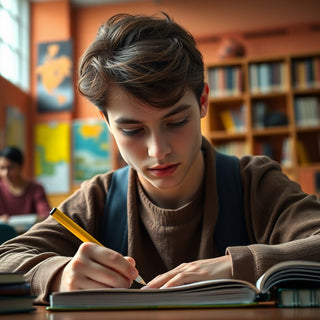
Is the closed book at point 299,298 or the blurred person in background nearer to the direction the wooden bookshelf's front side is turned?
the closed book

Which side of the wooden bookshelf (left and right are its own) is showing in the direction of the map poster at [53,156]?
right

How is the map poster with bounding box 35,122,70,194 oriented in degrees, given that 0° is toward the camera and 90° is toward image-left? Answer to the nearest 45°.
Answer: approximately 0°

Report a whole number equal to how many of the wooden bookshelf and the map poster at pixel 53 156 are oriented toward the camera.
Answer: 2

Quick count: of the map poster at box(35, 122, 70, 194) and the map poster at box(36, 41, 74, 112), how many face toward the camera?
2

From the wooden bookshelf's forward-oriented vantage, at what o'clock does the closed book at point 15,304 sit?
The closed book is roughly at 12 o'clock from the wooden bookshelf.

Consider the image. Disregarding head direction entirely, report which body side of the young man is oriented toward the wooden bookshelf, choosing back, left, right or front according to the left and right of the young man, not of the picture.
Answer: back

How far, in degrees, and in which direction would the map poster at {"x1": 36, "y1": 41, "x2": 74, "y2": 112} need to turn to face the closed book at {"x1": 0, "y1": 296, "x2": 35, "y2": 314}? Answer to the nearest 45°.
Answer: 0° — it already faces it

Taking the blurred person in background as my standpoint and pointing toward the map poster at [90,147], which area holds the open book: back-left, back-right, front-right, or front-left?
back-right

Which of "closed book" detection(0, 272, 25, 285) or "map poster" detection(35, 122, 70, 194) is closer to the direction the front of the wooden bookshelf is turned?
the closed book
